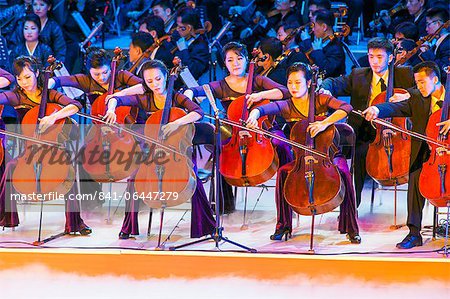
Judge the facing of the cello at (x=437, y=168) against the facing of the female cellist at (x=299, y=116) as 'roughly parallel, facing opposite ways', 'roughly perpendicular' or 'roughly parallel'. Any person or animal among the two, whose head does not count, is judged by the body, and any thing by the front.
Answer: roughly parallel

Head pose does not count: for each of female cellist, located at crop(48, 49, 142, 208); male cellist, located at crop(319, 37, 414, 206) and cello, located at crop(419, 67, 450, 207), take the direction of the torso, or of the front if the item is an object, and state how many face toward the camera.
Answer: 3

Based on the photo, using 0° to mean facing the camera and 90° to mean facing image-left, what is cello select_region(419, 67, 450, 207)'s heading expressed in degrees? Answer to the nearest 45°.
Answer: approximately 0°

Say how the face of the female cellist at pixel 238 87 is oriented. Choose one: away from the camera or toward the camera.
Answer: toward the camera

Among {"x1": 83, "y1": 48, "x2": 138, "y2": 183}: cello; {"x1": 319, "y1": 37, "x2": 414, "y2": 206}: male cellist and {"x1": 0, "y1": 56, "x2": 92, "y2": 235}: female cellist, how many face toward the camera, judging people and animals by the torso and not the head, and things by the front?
3

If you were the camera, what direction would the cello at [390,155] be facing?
facing the viewer

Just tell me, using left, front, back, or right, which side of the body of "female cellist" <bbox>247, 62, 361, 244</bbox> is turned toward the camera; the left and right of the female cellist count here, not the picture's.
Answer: front

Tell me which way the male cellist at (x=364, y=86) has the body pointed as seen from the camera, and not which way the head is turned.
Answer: toward the camera

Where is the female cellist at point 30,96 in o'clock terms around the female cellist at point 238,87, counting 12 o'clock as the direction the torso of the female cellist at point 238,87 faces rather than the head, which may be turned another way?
the female cellist at point 30,96 is roughly at 3 o'clock from the female cellist at point 238,87.

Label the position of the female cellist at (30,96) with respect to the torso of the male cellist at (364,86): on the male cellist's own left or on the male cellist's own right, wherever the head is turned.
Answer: on the male cellist's own right

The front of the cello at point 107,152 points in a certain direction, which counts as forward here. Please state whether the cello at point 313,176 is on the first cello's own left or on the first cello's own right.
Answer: on the first cello's own left

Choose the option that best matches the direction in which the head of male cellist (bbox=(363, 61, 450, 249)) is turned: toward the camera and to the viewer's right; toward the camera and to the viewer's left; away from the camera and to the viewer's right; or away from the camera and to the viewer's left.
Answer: toward the camera and to the viewer's left

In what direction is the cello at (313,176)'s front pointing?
toward the camera

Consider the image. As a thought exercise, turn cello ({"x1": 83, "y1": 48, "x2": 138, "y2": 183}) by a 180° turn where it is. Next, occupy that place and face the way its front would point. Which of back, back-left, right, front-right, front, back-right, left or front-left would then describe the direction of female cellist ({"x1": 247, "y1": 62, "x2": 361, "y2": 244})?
right

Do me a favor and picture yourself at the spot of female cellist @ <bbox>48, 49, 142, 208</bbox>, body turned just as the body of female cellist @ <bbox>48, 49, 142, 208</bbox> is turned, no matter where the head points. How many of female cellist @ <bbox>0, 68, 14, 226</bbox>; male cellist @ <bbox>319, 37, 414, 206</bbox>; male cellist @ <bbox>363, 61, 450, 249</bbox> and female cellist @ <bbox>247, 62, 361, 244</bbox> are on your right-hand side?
1
